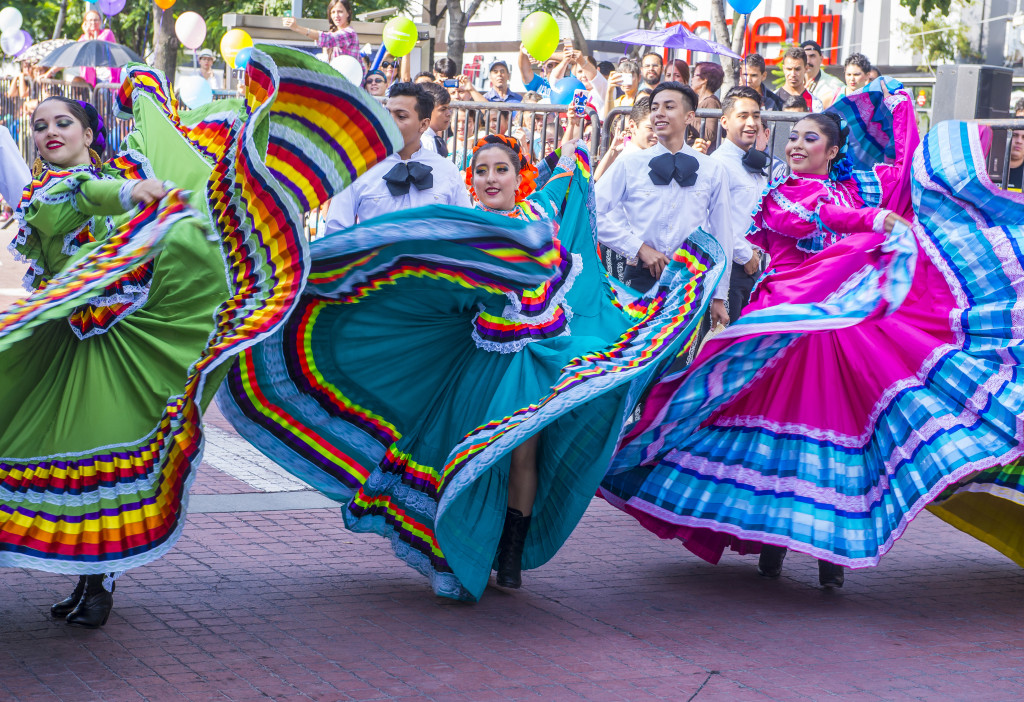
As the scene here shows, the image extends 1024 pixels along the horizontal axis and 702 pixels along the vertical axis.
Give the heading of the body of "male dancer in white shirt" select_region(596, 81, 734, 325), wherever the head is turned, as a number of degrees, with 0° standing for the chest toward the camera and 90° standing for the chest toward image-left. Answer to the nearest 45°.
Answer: approximately 0°

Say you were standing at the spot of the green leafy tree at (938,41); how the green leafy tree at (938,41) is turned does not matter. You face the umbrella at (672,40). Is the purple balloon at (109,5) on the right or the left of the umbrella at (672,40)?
right

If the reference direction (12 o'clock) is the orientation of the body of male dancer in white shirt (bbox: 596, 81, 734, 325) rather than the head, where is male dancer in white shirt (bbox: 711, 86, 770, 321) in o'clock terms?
male dancer in white shirt (bbox: 711, 86, 770, 321) is roughly at 7 o'clock from male dancer in white shirt (bbox: 596, 81, 734, 325).

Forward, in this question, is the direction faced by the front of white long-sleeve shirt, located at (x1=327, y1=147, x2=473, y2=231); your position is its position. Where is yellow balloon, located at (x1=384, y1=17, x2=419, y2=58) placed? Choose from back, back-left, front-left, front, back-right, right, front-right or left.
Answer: back

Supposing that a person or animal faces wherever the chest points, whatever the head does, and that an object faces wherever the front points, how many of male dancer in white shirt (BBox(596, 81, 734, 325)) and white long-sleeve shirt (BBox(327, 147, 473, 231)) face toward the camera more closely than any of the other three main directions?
2

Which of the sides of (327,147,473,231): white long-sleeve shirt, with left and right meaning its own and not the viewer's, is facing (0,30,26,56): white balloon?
back

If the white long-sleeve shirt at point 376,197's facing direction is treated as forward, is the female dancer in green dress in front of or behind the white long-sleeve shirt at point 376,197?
in front

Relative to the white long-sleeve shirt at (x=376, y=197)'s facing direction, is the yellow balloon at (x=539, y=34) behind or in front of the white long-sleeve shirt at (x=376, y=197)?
behind

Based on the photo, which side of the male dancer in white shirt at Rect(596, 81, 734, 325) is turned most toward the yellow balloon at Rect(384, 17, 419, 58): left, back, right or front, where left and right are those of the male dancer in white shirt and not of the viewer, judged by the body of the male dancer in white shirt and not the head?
back

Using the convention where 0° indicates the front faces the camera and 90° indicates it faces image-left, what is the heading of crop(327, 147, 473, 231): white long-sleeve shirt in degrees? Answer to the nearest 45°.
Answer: approximately 0°

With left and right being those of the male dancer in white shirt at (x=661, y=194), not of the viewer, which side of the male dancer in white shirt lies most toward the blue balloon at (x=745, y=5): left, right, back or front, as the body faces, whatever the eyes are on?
back

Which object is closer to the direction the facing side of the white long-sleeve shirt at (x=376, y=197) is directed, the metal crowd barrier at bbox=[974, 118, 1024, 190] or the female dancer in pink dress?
the female dancer in pink dress

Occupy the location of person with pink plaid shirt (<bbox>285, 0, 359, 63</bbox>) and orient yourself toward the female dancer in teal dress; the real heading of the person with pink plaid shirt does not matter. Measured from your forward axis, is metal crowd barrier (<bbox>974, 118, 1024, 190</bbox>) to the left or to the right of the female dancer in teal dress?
left
